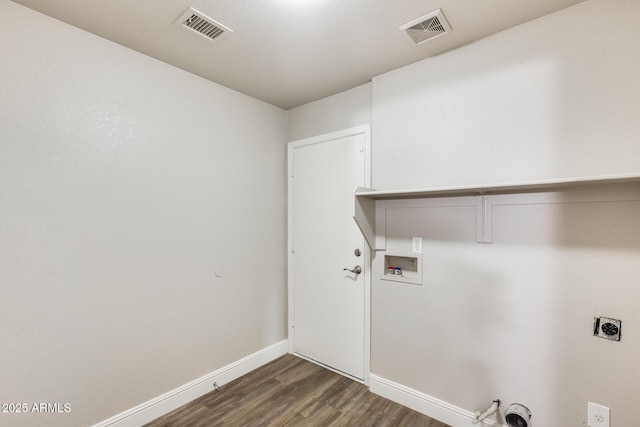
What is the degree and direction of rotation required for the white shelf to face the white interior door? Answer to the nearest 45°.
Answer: approximately 45° to its right

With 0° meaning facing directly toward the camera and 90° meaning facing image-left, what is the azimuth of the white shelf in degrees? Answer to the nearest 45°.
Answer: approximately 45°
